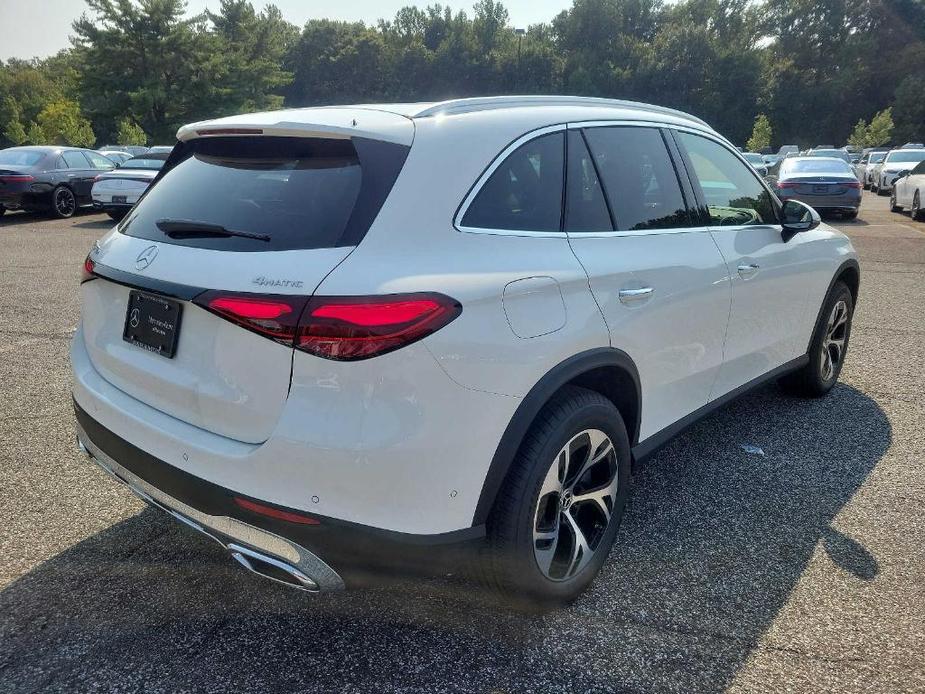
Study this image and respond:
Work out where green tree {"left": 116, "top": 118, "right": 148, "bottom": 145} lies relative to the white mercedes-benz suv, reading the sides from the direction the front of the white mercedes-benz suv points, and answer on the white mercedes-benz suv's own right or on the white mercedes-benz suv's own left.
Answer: on the white mercedes-benz suv's own left

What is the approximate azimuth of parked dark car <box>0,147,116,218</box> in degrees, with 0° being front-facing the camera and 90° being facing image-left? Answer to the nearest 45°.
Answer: approximately 225°

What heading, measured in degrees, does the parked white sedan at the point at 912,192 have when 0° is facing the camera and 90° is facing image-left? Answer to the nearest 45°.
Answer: approximately 45°

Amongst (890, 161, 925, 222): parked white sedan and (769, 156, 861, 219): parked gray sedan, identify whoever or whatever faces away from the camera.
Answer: the parked gray sedan

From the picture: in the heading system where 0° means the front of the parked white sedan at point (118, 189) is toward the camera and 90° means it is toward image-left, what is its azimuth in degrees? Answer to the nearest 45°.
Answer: approximately 225°

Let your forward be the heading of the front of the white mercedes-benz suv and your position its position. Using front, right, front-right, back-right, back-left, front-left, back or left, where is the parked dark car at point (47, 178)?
left

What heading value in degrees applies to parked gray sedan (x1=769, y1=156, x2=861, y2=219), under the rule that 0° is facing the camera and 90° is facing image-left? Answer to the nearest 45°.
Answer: approximately 180°

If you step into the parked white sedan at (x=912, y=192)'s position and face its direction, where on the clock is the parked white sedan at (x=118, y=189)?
the parked white sedan at (x=118, y=189) is roughly at 12 o'clock from the parked white sedan at (x=912, y=192).

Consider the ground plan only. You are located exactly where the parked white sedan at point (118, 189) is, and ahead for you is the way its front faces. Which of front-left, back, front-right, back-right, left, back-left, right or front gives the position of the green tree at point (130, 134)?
front-left

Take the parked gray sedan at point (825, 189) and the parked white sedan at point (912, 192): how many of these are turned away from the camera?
1

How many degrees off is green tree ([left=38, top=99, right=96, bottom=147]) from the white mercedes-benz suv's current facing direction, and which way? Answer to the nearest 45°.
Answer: approximately 90° to its left

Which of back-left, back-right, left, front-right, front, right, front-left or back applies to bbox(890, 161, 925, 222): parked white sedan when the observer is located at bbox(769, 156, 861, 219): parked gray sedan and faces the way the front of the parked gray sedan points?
front-right

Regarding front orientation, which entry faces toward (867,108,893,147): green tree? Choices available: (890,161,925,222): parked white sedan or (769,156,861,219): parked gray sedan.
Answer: the parked gray sedan

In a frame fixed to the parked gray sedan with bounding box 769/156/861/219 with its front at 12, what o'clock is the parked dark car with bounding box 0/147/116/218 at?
The parked dark car is roughly at 8 o'clock from the parked gray sedan.
